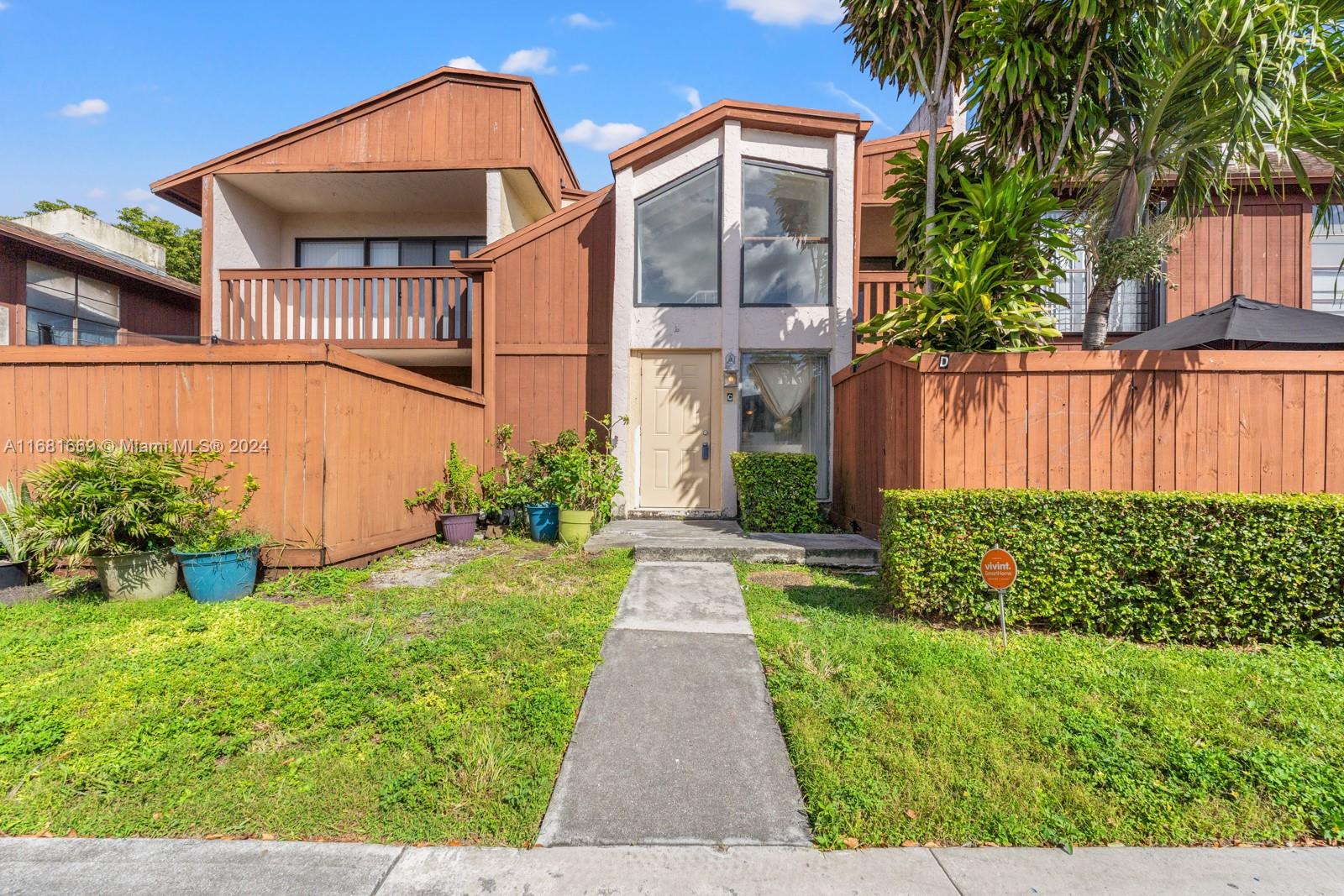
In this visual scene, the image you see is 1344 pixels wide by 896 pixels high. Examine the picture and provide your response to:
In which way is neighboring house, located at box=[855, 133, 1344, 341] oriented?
toward the camera

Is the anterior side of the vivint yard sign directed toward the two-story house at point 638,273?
no

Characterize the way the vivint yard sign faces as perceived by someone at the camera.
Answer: facing the viewer

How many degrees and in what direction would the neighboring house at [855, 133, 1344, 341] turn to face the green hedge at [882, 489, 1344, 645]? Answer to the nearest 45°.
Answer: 0° — it already faces it

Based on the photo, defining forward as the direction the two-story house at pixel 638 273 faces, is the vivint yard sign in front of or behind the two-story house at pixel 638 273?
in front

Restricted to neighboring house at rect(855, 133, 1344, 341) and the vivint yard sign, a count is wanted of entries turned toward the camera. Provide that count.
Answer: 2

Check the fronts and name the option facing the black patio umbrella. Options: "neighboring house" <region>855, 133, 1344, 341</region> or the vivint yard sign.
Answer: the neighboring house

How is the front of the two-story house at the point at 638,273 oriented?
toward the camera

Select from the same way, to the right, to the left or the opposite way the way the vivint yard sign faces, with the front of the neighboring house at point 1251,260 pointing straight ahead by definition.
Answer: the same way

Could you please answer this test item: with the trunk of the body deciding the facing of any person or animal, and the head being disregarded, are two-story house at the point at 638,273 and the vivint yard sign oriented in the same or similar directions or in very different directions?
same or similar directions
